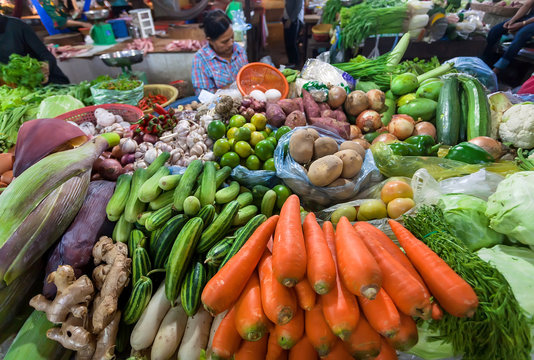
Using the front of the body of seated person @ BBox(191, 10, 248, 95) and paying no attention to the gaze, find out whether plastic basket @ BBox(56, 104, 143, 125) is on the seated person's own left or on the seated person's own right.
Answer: on the seated person's own right

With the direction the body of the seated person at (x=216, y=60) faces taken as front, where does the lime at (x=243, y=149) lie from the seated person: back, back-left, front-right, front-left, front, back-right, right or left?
front-right

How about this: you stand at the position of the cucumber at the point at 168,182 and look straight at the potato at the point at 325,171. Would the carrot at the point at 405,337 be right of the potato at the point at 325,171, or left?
right

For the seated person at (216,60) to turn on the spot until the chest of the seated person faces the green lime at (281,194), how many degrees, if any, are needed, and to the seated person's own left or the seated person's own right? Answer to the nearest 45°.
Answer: approximately 45° to the seated person's own right

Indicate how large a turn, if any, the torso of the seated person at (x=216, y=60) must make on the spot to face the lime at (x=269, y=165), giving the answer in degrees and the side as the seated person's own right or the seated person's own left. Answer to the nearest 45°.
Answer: approximately 45° to the seated person's own right

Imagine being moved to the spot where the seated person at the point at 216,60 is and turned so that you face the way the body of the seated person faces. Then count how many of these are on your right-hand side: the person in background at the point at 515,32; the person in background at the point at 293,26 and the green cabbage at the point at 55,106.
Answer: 1

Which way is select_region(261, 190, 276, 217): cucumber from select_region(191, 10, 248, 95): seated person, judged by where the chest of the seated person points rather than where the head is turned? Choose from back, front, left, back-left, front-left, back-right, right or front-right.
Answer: front-right

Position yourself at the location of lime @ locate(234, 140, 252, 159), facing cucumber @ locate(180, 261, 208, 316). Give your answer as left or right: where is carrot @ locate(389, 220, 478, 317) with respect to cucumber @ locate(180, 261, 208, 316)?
left

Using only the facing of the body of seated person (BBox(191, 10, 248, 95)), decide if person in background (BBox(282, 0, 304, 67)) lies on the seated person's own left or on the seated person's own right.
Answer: on the seated person's own left

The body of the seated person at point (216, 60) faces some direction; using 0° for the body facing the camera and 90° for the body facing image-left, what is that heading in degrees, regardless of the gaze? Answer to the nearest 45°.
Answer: approximately 315°

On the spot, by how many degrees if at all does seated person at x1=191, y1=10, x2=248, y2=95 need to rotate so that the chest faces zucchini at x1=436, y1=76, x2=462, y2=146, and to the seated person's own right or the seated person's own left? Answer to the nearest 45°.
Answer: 0° — they already face it

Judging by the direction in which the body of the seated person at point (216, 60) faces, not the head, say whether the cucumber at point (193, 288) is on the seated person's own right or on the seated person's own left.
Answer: on the seated person's own right

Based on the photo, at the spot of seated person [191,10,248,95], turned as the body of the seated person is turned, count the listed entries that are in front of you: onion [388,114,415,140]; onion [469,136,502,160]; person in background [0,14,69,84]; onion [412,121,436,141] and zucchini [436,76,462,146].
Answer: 4

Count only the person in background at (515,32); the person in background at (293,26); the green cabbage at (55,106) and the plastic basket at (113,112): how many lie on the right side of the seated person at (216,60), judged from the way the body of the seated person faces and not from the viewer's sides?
2
